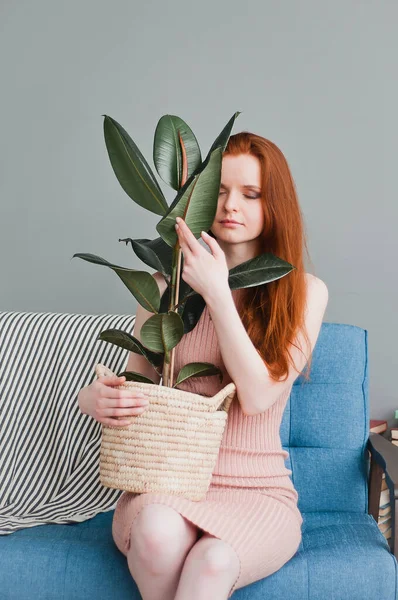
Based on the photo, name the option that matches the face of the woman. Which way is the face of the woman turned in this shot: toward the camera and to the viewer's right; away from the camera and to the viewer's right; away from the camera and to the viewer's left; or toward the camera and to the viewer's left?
toward the camera and to the viewer's left

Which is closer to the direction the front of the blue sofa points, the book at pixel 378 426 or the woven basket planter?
the woven basket planter

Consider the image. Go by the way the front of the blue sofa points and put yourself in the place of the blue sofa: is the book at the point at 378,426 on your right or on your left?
on your left

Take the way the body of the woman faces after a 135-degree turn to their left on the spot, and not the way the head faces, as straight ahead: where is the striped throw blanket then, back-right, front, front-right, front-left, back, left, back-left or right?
back-left

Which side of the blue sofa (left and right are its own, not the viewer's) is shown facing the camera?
front

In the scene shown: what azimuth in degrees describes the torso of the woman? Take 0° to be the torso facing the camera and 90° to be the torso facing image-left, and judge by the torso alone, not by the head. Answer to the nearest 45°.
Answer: approximately 45°
